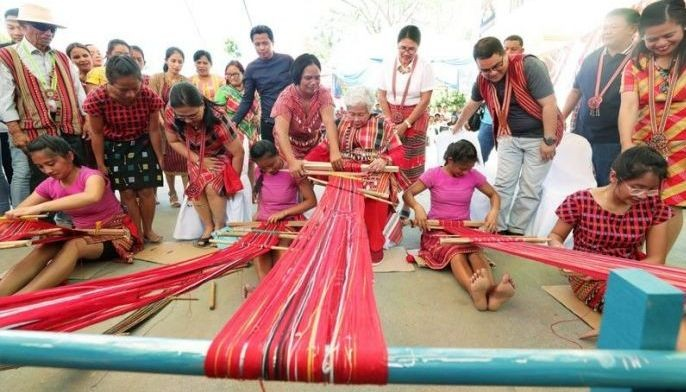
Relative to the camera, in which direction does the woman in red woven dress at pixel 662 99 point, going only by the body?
toward the camera

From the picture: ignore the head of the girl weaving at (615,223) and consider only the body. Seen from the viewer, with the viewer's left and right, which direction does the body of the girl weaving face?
facing the viewer

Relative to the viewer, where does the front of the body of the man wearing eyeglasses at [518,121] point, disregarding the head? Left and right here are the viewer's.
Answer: facing the viewer and to the left of the viewer

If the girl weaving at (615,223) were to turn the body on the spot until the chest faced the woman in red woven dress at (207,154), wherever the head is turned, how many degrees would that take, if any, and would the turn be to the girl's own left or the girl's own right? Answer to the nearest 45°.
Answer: approximately 90° to the girl's own right

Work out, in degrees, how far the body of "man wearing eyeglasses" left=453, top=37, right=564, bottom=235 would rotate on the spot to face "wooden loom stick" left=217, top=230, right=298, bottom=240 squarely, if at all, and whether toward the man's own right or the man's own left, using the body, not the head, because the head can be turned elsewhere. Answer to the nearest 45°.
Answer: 0° — they already face it

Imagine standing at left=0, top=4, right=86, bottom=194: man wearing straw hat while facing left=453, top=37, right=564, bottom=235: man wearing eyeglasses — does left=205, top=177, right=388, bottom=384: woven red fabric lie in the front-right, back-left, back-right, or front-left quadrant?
front-right

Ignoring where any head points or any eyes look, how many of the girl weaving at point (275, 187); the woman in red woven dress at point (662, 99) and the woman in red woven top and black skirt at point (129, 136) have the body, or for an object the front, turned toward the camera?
3

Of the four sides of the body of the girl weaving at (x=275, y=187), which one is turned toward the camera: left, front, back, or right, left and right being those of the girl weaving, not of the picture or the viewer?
front

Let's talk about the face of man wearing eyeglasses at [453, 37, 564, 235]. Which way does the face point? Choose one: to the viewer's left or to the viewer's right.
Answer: to the viewer's left
